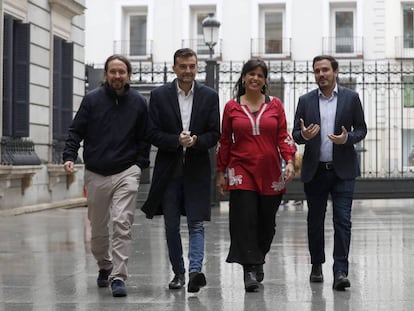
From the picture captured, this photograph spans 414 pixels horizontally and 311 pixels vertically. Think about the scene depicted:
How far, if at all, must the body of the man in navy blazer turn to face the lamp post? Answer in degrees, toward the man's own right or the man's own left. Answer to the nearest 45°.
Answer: approximately 180°

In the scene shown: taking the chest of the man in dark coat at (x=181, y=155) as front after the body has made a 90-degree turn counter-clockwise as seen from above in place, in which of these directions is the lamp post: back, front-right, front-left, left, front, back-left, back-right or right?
left

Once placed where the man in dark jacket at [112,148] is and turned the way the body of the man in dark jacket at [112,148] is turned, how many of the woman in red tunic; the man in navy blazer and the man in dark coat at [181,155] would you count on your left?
3

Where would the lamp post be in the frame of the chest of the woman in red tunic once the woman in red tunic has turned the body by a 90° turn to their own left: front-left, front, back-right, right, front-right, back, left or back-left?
left

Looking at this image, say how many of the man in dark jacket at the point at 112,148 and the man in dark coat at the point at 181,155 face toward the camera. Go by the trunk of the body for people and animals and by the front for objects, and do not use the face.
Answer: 2

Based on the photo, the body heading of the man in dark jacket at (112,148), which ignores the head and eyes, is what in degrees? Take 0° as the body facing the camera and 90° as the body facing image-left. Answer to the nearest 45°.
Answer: approximately 0°

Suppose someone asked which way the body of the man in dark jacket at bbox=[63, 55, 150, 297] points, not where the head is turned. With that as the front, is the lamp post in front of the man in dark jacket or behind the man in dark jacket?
behind

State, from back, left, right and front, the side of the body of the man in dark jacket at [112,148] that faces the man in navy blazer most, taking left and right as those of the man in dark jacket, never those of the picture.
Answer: left

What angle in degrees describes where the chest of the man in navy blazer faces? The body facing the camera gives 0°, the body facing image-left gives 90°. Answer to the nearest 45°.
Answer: approximately 0°

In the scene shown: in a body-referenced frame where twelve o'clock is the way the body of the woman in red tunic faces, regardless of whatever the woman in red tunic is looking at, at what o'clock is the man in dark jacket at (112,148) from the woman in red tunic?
The man in dark jacket is roughly at 3 o'clock from the woman in red tunic.
